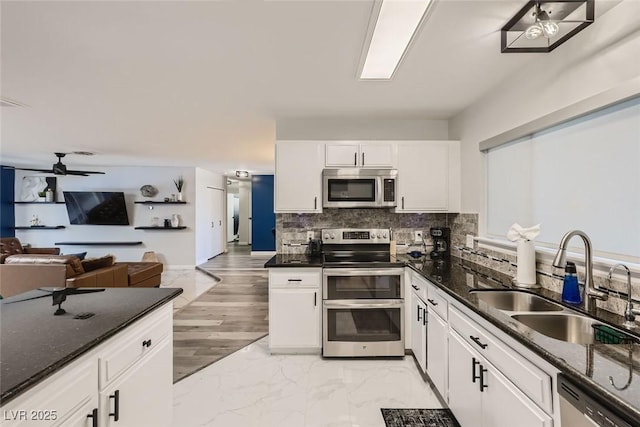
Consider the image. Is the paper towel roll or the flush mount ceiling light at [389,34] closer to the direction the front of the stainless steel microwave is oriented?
the flush mount ceiling light

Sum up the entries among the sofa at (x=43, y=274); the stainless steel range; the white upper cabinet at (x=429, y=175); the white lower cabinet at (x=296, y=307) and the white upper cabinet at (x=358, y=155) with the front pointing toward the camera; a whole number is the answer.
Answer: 4

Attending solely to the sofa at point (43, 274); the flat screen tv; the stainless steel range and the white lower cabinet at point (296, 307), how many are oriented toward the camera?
3

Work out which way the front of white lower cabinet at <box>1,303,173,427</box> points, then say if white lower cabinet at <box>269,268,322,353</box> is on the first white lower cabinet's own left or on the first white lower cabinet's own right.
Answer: on the first white lower cabinet's own left

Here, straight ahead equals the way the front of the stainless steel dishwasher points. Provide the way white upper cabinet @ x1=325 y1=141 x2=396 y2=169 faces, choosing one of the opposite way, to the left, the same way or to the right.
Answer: to the left

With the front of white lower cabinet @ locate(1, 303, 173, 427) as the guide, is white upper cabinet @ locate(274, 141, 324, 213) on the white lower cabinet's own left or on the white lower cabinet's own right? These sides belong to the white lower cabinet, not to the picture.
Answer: on the white lower cabinet's own left

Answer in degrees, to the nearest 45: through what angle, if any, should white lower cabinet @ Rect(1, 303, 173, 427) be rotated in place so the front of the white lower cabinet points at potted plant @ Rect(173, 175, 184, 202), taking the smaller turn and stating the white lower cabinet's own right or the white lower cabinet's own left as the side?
approximately 135° to the white lower cabinet's own left

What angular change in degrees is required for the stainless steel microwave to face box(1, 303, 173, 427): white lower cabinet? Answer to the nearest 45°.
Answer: approximately 45° to its right

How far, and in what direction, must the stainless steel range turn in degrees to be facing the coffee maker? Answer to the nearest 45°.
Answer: approximately 135° to its left

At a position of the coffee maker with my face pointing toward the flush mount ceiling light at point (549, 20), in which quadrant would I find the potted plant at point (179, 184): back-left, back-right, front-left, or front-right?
back-right

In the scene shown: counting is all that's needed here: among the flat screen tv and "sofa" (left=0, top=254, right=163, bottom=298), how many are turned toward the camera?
1
